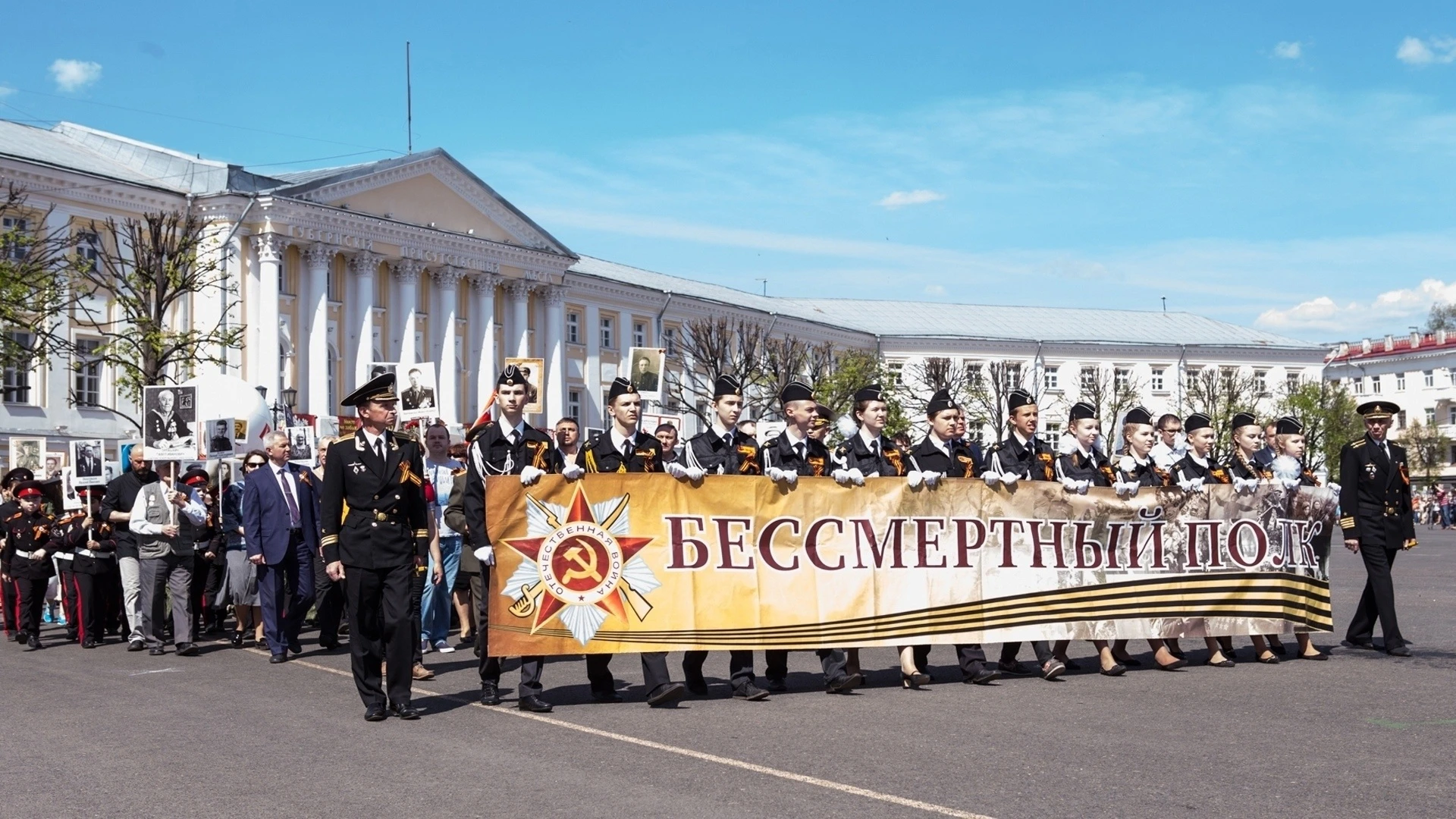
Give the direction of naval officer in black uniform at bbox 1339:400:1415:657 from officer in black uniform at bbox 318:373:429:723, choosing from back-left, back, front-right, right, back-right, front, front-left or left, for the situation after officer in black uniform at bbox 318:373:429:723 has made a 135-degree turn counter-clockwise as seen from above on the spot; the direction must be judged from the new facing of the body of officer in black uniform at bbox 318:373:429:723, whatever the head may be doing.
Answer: front-right

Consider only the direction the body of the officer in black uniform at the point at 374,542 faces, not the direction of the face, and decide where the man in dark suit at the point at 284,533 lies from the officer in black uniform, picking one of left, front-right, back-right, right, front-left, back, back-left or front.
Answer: back

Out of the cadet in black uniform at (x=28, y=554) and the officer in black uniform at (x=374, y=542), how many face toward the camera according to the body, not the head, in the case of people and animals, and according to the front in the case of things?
2

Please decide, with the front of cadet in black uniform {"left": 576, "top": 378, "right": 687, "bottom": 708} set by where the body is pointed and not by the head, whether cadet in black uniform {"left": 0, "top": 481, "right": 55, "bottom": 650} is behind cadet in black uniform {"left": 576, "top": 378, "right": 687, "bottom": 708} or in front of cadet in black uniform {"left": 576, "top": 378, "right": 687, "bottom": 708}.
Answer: behind

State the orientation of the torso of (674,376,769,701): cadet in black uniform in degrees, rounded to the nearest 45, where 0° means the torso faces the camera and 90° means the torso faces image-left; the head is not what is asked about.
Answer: approximately 315°
